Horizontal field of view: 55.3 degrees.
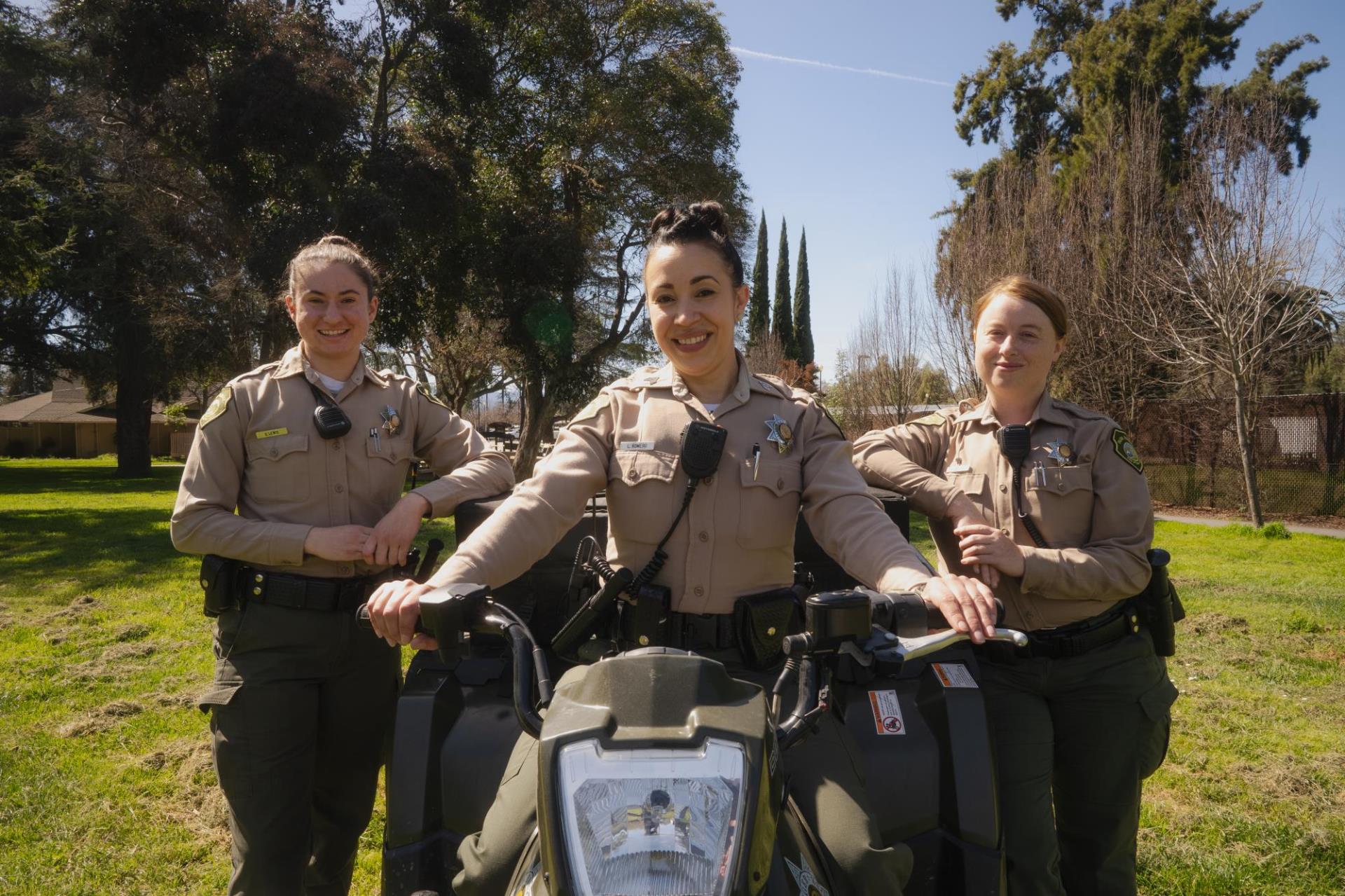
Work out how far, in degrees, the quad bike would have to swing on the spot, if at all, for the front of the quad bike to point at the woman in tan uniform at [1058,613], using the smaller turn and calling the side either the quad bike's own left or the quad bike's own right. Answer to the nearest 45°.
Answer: approximately 135° to the quad bike's own left

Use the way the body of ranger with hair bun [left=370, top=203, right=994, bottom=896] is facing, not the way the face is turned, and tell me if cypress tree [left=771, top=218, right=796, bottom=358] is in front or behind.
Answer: behind

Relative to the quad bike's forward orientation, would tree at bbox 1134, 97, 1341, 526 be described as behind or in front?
behind

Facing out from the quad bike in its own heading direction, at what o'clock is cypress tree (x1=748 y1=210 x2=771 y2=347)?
The cypress tree is roughly at 6 o'clock from the quad bike.

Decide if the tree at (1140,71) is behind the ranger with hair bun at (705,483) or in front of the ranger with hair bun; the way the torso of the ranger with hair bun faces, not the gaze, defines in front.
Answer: behind

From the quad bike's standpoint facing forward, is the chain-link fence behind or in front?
behind

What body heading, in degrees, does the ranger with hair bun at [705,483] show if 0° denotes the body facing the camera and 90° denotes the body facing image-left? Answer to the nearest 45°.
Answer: approximately 0°

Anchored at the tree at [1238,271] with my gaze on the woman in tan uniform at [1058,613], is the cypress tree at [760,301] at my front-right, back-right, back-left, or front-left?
back-right

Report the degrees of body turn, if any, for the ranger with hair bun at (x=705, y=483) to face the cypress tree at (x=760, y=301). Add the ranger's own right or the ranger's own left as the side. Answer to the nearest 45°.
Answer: approximately 180°

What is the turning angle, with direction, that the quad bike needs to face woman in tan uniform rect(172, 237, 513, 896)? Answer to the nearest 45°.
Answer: approximately 135° to its right

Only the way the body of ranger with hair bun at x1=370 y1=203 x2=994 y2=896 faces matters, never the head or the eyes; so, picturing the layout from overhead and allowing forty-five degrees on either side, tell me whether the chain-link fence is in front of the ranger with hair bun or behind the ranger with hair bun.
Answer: behind
